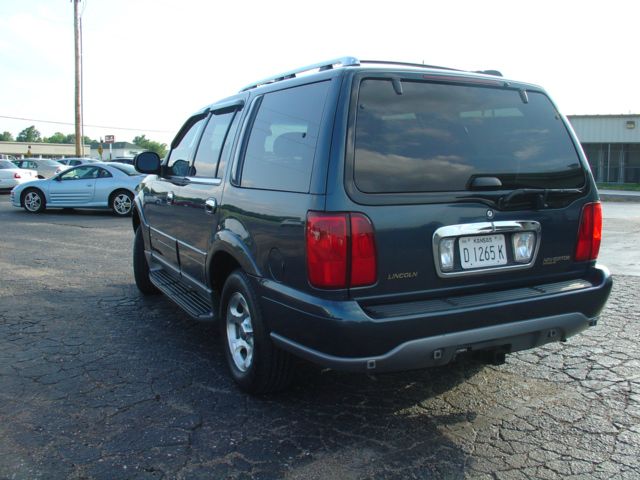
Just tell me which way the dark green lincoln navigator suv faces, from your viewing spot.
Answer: facing away from the viewer and to the left of the viewer

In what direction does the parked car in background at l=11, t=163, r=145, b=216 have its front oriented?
to the viewer's left

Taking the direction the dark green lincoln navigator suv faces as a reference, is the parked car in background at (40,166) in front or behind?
in front

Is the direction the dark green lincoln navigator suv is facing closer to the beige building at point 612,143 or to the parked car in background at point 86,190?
the parked car in background

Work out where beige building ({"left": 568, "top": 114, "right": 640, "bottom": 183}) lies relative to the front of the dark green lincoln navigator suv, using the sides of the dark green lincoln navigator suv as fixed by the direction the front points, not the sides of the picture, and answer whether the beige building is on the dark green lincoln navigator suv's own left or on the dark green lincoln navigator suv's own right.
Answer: on the dark green lincoln navigator suv's own right

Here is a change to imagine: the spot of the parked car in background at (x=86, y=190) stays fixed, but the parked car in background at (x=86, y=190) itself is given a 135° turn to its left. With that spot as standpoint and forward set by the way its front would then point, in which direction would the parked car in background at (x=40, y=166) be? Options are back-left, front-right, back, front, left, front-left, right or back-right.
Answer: back-left

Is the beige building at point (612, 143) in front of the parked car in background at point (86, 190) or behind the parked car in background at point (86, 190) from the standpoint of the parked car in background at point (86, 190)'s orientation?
behind

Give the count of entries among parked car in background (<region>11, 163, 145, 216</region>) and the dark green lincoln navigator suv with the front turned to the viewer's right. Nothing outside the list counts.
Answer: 0

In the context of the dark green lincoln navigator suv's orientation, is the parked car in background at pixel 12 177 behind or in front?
in front
